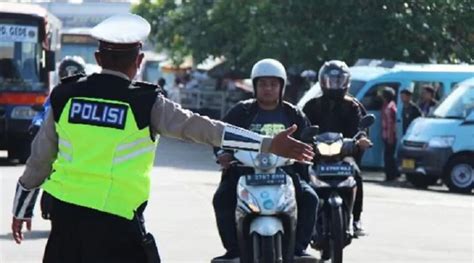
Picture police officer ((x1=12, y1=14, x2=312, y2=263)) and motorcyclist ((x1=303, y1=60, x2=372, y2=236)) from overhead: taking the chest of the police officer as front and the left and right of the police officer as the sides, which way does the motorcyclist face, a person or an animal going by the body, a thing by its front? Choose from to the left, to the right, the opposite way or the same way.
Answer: the opposite way

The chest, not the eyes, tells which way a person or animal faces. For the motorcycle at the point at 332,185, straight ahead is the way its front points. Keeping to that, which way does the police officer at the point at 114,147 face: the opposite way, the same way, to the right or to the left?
the opposite way

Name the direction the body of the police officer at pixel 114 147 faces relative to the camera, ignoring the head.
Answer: away from the camera

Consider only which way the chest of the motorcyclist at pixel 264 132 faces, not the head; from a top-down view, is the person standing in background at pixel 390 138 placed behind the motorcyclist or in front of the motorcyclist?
behind

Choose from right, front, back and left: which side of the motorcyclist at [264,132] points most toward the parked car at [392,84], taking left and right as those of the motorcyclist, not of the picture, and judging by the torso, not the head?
back

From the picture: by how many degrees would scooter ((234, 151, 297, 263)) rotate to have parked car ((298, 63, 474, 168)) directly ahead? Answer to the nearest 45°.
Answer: approximately 180°
